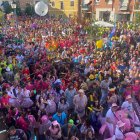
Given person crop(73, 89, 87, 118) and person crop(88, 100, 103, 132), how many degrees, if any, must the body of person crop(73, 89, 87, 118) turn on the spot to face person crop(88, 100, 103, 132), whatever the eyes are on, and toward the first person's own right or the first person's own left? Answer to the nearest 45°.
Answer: approximately 45° to the first person's own left

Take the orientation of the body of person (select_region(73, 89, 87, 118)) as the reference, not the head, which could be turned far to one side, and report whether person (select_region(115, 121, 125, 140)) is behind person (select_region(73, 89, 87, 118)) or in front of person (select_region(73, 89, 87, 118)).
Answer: in front

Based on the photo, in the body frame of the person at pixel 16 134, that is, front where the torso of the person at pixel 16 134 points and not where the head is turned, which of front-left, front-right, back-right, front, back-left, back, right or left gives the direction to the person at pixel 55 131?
back-left
